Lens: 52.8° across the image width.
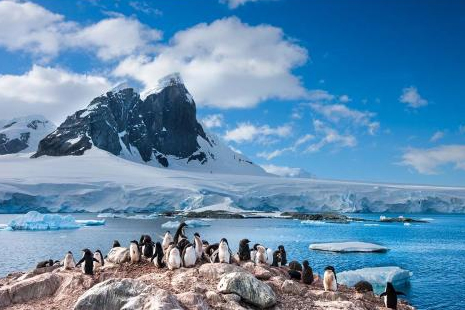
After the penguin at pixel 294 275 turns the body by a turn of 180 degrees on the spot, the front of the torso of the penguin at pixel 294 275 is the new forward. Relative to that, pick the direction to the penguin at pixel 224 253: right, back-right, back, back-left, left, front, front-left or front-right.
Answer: back-right

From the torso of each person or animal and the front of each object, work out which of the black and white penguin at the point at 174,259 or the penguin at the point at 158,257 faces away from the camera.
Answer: the penguin

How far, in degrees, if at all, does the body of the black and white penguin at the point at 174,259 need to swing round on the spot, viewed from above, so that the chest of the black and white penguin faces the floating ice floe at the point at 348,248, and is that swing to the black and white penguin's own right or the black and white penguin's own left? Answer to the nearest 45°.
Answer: approximately 135° to the black and white penguin's own left

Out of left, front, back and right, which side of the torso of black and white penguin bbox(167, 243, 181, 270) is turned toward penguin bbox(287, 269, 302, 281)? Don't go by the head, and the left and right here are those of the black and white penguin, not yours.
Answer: left

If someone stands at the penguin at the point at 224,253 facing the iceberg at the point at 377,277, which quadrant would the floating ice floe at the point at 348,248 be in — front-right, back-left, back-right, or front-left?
front-left

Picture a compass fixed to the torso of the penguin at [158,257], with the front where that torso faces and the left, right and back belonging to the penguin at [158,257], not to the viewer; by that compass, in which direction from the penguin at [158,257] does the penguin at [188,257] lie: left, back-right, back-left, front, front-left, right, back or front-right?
back-right

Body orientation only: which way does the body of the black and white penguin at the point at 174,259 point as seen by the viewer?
toward the camera

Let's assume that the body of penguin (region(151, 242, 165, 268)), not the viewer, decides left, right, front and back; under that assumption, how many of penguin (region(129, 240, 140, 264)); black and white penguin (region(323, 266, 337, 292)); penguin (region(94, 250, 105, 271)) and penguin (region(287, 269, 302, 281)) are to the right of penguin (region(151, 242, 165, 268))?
2
